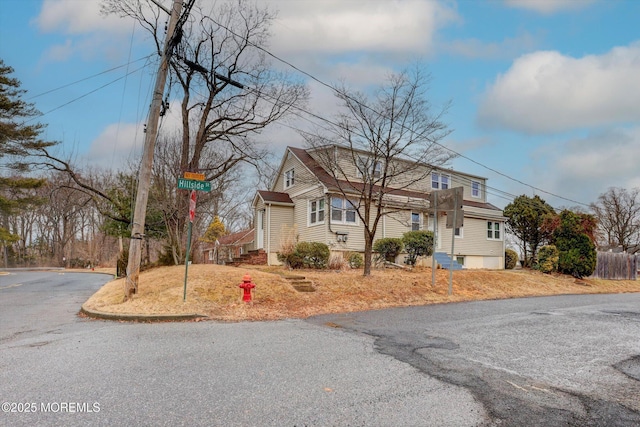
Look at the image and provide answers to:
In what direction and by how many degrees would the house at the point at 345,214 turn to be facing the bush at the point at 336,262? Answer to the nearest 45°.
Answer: approximately 45° to its left

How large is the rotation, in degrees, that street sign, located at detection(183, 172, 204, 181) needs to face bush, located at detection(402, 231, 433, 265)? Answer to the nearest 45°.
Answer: approximately 135° to its left

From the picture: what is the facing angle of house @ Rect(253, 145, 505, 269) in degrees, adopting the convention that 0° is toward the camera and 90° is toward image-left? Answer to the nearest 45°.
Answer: approximately 315°

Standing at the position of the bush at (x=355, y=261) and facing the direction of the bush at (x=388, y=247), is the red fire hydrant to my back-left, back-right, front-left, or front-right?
back-right

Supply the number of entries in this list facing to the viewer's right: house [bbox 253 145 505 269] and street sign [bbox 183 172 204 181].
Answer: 0

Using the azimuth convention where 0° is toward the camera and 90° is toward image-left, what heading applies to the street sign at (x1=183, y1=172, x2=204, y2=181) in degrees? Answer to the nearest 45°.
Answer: approximately 0°

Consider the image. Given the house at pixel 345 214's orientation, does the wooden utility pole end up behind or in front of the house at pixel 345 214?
in front
